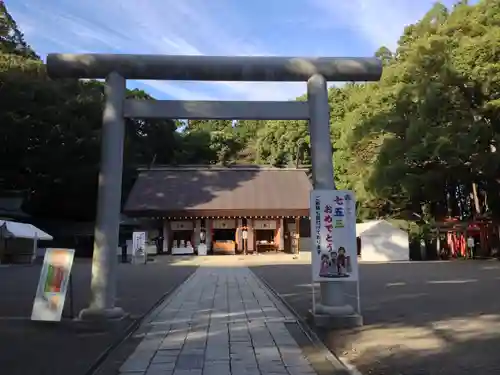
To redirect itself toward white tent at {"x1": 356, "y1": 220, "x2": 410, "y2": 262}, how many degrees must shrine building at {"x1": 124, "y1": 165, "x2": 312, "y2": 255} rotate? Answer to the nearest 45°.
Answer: approximately 45° to its left

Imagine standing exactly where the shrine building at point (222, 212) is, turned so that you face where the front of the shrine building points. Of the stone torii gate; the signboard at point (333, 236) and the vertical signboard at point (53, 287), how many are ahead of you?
3

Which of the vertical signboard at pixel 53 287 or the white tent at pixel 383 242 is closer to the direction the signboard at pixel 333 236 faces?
the vertical signboard

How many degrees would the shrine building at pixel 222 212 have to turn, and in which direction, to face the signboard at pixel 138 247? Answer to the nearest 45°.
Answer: approximately 45° to its right

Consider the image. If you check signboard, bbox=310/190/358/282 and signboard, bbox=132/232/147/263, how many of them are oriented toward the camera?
2

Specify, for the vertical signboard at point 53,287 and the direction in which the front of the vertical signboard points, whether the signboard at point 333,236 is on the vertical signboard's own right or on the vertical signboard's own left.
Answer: on the vertical signboard's own left

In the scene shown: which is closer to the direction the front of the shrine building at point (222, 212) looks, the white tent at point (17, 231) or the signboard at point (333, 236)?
the signboard

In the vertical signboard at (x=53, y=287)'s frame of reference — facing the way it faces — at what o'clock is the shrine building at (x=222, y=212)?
The shrine building is roughly at 7 o'clock from the vertical signboard.

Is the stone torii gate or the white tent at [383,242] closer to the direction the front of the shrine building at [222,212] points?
the stone torii gate

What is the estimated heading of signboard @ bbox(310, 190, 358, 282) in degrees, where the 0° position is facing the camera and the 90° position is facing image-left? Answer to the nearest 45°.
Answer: approximately 0°

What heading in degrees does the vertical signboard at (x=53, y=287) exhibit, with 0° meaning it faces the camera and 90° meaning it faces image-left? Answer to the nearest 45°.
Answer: approximately 0°
